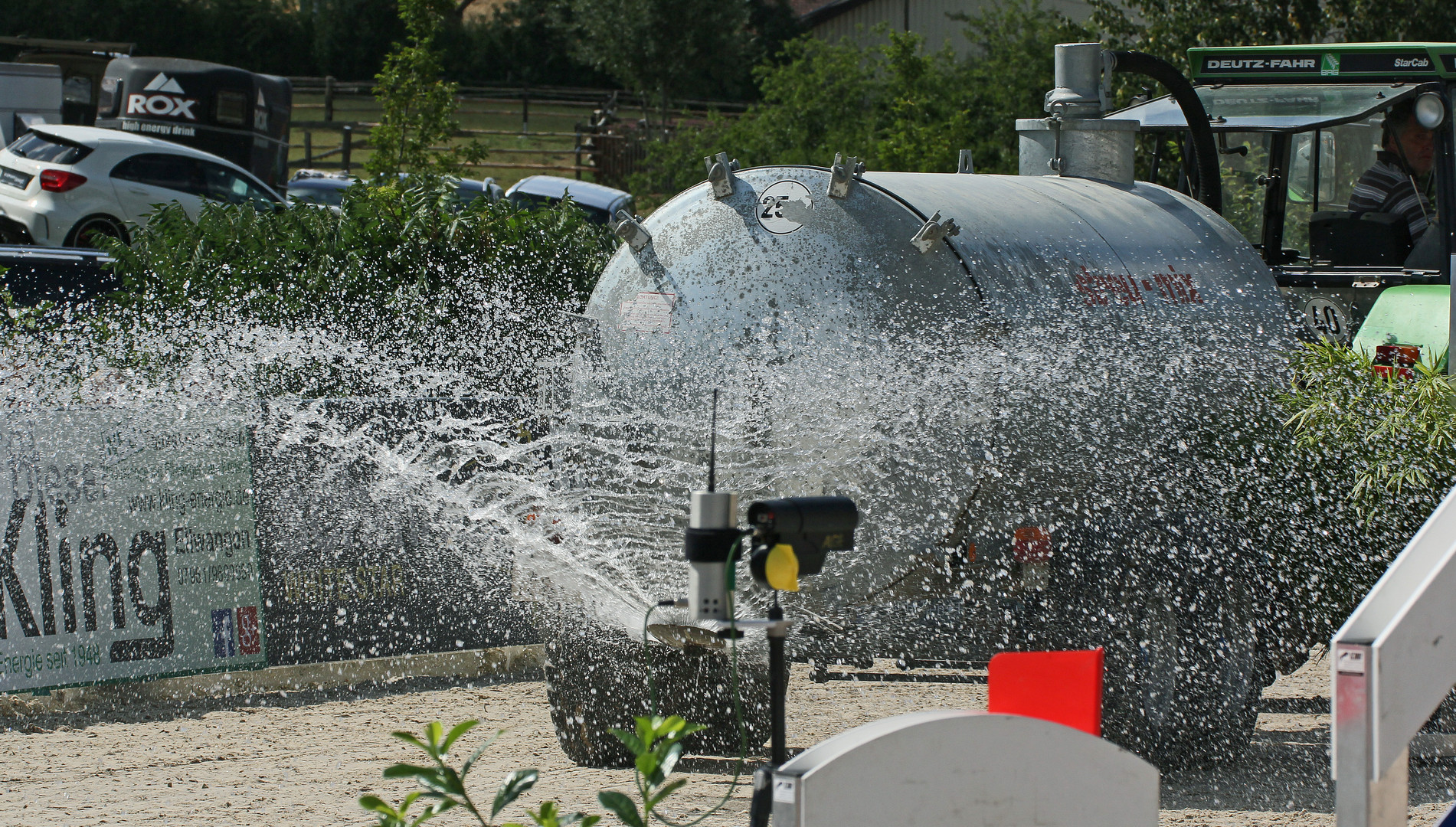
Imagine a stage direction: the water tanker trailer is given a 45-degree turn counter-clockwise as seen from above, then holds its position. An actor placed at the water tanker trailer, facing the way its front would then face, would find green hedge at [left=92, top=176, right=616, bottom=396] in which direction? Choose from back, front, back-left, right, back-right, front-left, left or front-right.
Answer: front-left

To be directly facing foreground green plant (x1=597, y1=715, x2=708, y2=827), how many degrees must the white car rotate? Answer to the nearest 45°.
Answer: approximately 135° to its right

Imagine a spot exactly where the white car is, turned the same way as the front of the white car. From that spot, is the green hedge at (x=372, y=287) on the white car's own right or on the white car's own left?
on the white car's own right

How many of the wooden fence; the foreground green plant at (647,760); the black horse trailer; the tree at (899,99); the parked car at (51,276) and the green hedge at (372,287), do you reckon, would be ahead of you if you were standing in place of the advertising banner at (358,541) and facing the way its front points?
1

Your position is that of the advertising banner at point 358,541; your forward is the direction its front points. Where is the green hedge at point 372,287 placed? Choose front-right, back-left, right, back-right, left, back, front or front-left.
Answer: back

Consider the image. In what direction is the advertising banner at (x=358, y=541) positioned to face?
toward the camera

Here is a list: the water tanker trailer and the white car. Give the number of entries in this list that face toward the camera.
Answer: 0

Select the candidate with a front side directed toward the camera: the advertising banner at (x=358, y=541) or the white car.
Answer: the advertising banner

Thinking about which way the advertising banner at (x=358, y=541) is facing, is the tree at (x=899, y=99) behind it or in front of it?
behind

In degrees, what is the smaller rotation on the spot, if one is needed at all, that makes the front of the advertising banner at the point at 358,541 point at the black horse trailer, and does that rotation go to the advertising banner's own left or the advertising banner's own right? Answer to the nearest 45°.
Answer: approximately 180°

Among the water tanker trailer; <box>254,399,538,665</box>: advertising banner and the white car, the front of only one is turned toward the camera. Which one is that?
the advertising banner

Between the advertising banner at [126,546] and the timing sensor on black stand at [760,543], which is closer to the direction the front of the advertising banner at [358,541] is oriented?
the timing sensor on black stand

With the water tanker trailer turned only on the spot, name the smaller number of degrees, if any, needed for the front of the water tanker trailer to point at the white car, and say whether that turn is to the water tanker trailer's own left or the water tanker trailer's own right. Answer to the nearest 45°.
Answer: approximately 90° to the water tanker trailer's own left

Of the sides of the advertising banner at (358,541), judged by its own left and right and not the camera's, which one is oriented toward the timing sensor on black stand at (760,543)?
front

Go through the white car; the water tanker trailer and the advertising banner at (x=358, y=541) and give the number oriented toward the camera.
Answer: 1

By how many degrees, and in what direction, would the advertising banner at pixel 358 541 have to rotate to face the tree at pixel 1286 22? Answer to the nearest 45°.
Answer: approximately 135° to its left

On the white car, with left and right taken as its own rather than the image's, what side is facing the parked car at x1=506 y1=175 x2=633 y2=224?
front
